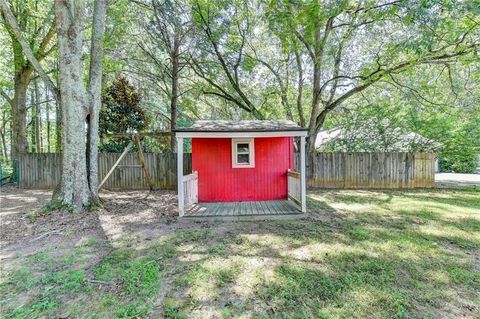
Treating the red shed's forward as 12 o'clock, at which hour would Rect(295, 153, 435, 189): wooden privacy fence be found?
The wooden privacy fence is roughly at 8 o'clock from the red shed.

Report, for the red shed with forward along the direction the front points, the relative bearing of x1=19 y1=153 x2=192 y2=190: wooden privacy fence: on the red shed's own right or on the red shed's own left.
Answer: on the red shed's own right

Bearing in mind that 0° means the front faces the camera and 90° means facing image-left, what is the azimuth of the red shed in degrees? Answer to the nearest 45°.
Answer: approximately 0°
